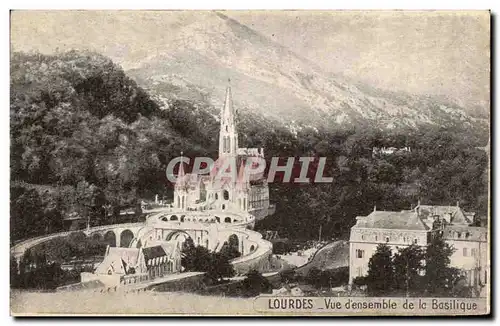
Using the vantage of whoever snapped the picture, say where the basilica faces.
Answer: facing the viewer and to the left of the viewer

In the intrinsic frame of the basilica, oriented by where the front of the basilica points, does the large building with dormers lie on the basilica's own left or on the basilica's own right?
on the basilica's own left

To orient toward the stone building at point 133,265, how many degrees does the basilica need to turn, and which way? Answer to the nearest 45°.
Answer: approximately 45° to its right

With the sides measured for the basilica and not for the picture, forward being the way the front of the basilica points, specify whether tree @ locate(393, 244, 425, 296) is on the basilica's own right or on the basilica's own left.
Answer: on the basilica's own left
